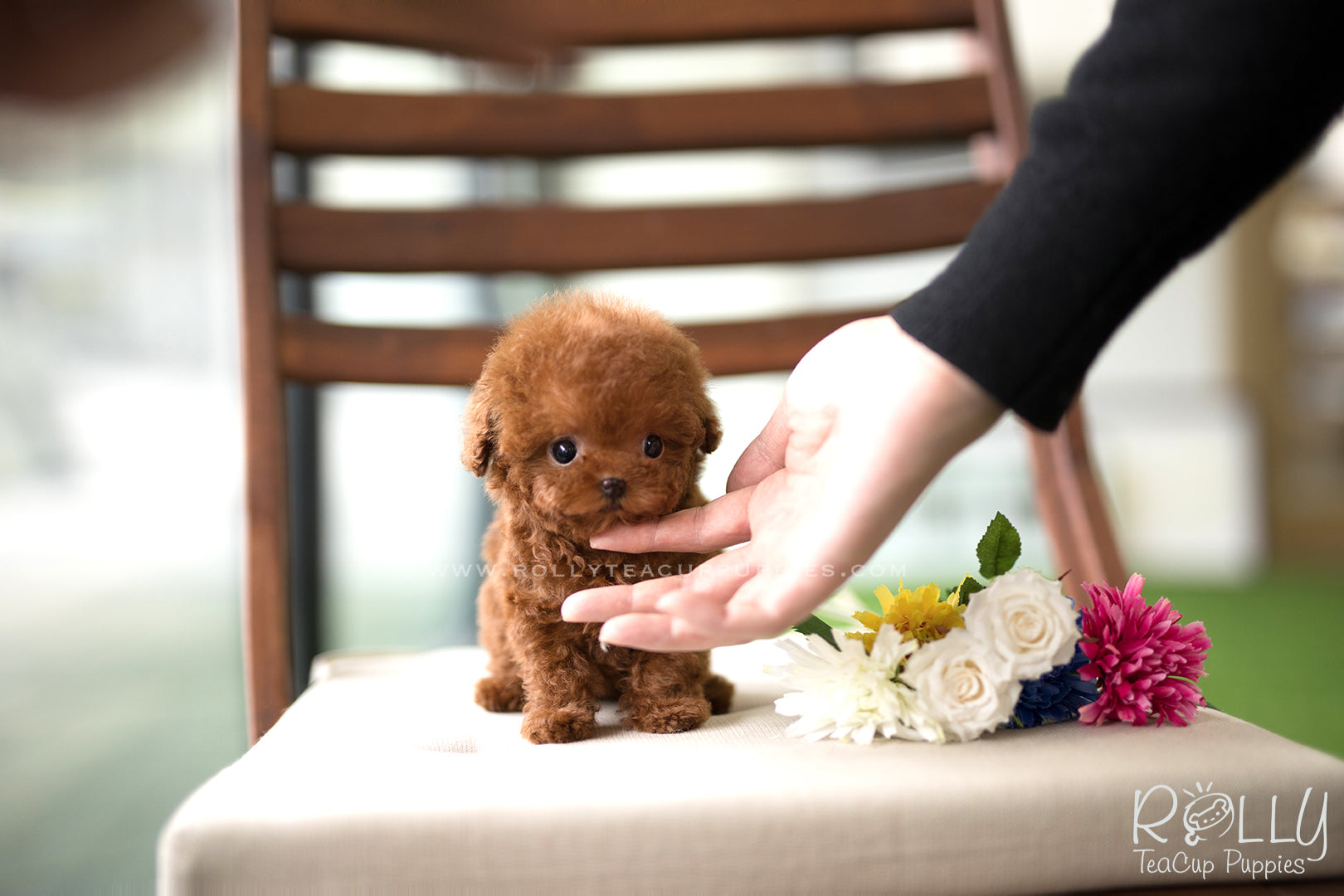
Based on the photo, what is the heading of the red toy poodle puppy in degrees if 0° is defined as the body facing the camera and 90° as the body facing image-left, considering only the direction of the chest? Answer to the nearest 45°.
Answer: approximately 0°
